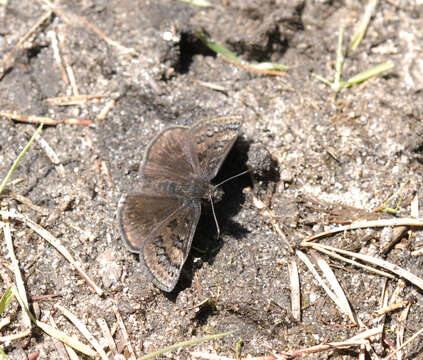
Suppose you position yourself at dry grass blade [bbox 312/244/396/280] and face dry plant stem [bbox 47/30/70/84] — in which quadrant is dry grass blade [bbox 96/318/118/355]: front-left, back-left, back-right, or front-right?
front-left

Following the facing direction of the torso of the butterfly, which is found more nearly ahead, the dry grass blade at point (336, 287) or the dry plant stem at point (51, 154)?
the dry grass blade

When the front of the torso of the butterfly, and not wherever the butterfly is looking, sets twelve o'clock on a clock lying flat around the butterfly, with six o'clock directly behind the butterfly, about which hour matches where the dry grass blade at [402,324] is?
The dry grass blade is roughly at 1 o'clock from the butterfly.

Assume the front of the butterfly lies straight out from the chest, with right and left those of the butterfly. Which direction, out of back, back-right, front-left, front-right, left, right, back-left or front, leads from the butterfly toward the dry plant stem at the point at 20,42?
back-left

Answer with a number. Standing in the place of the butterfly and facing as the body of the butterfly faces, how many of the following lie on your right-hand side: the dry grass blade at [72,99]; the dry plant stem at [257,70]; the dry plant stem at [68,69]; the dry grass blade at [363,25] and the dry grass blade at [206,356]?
1

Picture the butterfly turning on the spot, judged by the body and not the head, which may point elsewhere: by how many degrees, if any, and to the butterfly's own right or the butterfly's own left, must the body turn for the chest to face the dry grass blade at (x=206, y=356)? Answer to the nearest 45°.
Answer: approximately 90° to the butterfly's own right

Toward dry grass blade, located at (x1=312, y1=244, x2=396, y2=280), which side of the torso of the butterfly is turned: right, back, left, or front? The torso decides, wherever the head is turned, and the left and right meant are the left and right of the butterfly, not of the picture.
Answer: front

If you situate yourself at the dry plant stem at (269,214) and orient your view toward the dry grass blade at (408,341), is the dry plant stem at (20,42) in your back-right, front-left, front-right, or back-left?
back-right

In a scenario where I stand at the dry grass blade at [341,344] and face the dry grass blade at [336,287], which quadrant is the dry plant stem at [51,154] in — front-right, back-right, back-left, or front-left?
front-left

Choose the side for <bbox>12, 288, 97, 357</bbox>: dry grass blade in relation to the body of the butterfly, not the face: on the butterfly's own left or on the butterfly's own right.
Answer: on the butterfly's own right

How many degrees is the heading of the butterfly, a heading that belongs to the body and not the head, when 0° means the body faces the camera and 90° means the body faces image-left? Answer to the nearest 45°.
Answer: approximately 270°

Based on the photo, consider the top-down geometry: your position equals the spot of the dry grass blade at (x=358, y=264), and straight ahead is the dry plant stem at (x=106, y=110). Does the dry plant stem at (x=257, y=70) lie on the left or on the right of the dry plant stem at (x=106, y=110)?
right

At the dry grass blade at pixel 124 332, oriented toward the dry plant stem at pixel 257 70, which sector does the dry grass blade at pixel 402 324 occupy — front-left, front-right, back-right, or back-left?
front-right

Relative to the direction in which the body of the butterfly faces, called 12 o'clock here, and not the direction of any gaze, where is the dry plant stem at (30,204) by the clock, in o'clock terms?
The dry plant stem is roughly at 6 o'clock from the butterfly.
